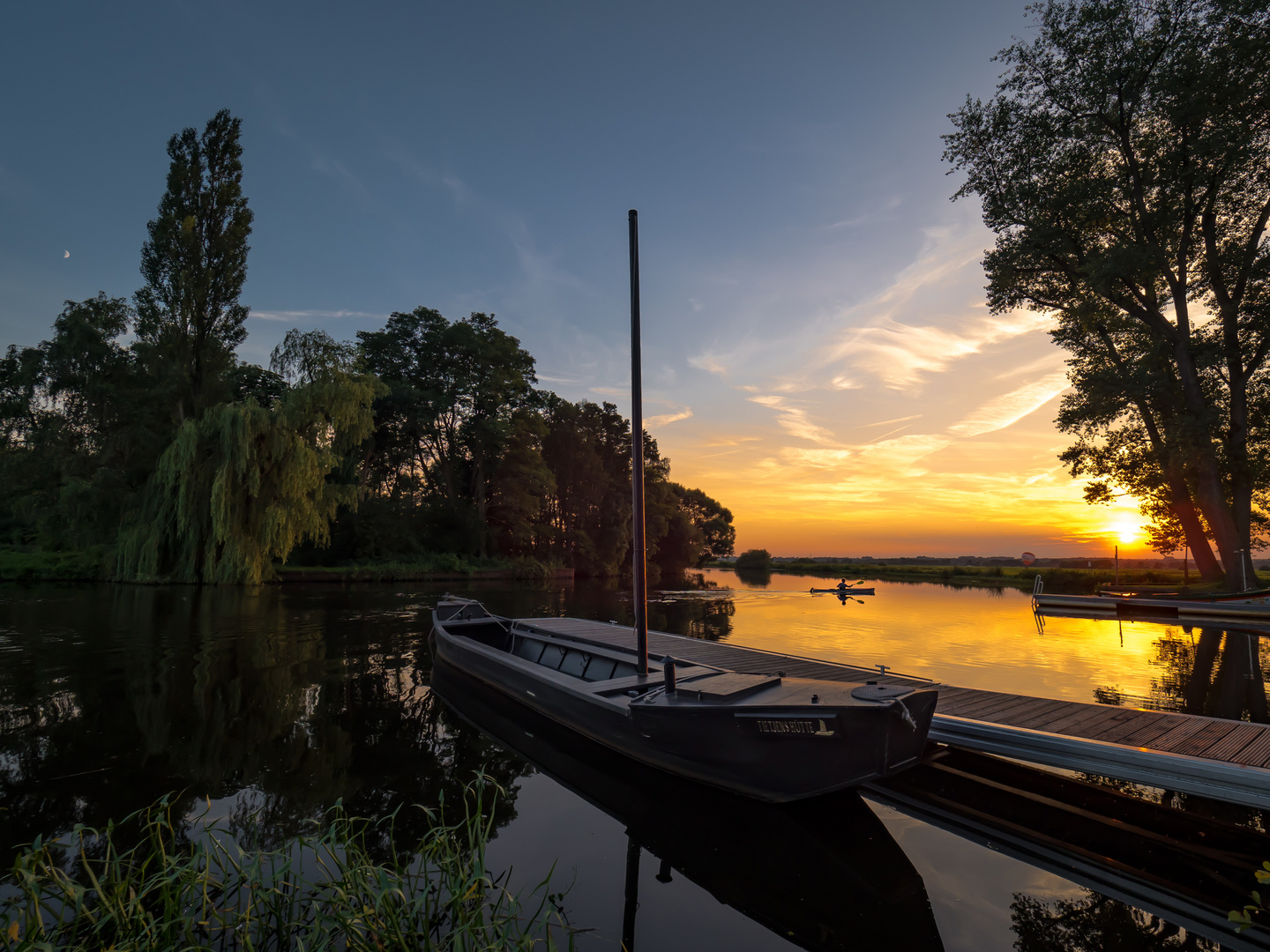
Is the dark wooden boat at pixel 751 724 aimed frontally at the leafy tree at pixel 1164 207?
no

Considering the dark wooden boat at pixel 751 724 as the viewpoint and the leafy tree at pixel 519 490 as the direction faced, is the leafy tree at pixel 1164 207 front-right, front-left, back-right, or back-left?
front-right

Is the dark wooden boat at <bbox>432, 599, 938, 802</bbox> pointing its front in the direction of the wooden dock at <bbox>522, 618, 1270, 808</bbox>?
no

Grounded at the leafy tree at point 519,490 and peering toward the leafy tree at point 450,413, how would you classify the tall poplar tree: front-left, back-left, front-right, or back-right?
front-left

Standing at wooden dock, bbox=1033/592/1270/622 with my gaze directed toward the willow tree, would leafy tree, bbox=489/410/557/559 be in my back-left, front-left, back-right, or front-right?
front-right

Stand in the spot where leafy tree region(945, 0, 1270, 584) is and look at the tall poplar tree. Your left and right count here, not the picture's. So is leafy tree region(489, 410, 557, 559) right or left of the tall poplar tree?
right
